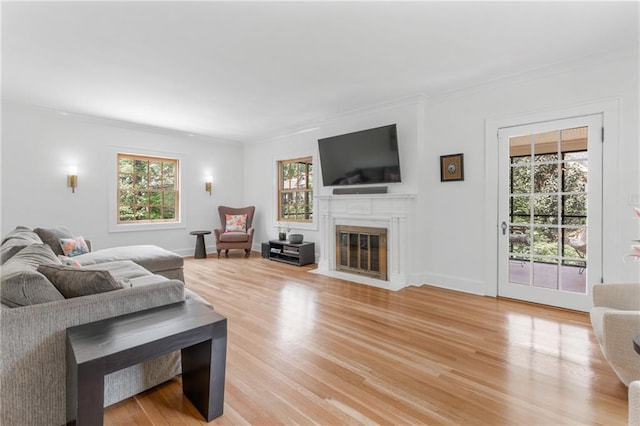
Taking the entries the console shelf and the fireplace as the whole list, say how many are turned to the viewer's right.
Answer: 0

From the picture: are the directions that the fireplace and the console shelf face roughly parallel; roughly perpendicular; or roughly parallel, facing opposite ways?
roughly parallel

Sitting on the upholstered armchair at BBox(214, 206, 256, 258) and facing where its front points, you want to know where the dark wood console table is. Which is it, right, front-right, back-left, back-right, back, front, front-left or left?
front

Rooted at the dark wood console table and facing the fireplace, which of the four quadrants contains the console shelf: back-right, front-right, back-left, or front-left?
front-left

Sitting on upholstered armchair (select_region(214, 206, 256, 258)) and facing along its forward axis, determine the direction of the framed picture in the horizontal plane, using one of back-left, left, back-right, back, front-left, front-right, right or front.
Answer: front-left

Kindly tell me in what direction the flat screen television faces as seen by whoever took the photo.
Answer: facing the viewer and to the left of the viewer

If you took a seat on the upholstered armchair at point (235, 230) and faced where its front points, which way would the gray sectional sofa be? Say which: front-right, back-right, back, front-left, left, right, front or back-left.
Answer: front

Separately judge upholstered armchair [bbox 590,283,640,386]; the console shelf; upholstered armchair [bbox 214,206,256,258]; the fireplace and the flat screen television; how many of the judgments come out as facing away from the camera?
0

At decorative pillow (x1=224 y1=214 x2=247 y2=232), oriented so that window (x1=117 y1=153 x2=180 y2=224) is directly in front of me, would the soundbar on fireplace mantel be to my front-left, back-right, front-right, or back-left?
back-left

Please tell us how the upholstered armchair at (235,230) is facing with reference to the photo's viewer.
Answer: facing the viewer

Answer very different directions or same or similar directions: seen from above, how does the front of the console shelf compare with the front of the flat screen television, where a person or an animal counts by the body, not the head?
same or similar directions
